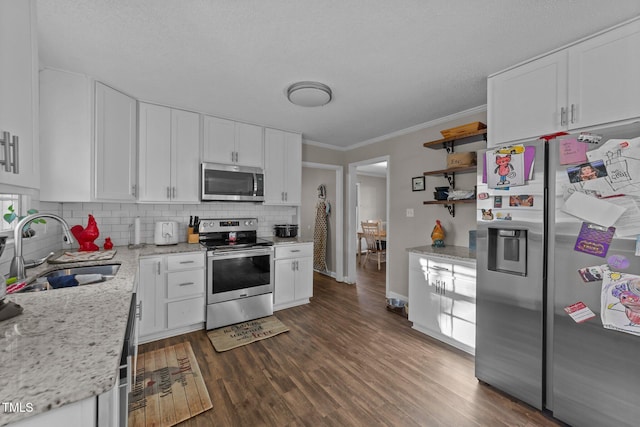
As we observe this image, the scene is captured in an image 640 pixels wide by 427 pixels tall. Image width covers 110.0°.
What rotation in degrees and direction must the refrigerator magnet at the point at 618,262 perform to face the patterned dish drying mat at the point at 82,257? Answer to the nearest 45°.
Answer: approximately 45° to its right

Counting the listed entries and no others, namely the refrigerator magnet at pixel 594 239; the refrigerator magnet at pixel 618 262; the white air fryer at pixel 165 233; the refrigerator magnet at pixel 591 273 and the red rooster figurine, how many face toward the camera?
4

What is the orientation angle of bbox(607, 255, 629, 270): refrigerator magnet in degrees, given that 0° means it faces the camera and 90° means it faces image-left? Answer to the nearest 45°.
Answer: approximately 0°

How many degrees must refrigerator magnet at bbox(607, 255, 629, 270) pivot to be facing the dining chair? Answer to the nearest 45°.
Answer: approximately 135° to its right

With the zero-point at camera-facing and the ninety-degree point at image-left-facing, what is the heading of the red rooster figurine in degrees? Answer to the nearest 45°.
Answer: approximately 270°
